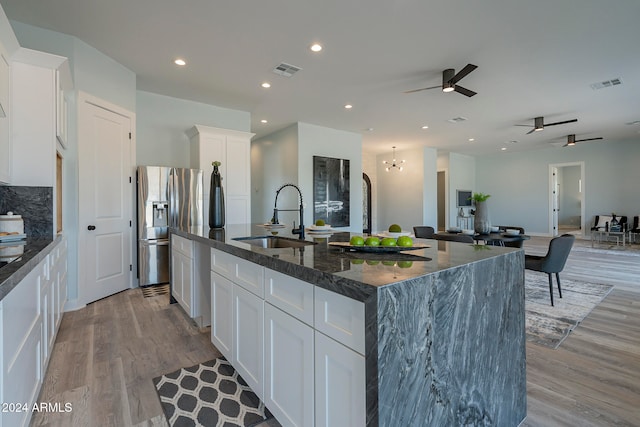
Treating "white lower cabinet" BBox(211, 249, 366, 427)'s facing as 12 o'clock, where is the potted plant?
The potted plant is roughly at 6 o'clock from the white lower cabinet.

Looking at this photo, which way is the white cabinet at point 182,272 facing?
to the viewer's left

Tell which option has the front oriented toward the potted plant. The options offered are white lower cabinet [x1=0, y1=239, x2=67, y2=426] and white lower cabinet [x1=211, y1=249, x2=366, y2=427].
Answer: white lower cabinet [x1=0, y1=239, x2=67, y2=426]

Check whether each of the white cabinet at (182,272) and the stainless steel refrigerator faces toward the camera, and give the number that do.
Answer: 1

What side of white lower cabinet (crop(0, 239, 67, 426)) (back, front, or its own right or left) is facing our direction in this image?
right

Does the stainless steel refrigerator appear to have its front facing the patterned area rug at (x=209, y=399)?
yes

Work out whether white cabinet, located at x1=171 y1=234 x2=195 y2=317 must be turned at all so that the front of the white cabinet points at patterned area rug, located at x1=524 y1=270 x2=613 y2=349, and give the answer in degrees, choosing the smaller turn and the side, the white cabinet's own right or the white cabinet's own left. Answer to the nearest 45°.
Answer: approximately 180°
